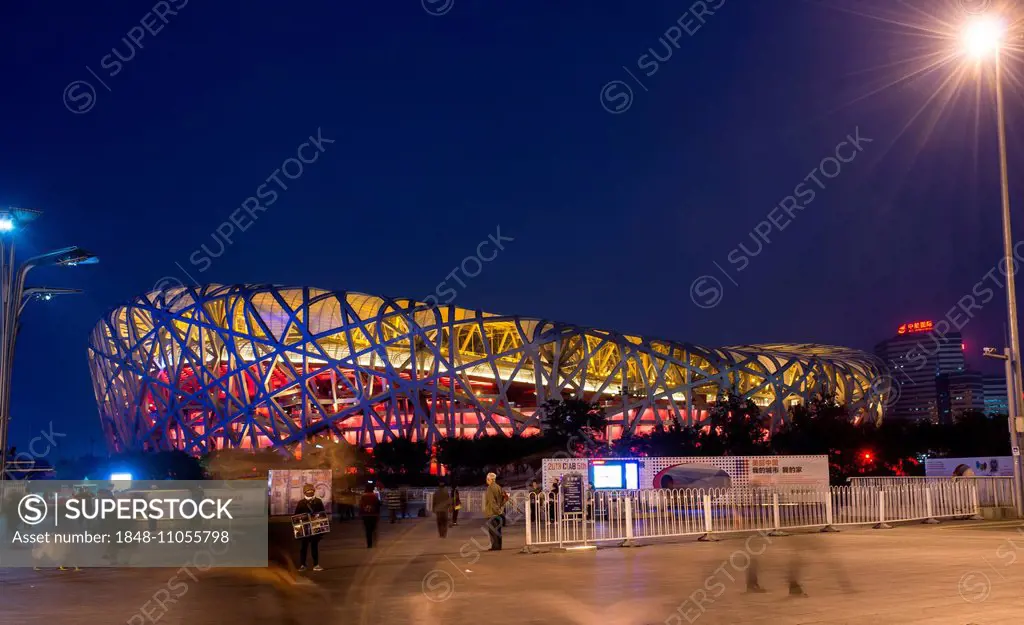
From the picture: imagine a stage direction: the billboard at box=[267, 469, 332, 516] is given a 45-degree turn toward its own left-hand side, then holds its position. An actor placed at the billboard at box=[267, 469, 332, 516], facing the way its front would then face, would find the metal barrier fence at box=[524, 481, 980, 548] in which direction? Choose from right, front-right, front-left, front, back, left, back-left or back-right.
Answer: front

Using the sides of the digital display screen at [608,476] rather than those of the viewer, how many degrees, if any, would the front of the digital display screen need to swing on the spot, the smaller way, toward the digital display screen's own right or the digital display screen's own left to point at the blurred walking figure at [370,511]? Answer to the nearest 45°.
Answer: approximately 45° to the digital display screen's own right

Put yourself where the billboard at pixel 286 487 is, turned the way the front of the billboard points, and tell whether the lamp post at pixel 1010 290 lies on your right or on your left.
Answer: on your left

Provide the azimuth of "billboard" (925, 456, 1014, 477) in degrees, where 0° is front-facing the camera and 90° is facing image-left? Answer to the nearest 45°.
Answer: approximately 0°

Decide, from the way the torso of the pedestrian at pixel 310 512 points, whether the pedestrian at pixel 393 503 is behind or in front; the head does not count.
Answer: behind

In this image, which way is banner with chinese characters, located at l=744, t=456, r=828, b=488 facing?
toward the camera

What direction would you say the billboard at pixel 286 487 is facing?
toward the camera

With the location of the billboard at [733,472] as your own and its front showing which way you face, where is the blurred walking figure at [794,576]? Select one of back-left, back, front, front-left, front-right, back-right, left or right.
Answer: front

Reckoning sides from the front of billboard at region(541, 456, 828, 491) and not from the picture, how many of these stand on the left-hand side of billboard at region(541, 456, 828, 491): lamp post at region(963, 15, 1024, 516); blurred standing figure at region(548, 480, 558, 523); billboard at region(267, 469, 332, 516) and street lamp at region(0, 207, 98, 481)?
1

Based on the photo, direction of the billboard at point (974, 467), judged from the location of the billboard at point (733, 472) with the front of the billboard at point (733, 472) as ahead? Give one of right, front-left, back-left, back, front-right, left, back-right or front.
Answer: back-left

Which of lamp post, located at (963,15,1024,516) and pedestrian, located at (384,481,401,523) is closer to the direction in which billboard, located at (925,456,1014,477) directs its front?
the lamp post

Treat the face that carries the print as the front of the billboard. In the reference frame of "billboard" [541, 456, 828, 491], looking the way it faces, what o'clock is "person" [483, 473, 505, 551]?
The person is roughly at 1 o'clock from the billboard.

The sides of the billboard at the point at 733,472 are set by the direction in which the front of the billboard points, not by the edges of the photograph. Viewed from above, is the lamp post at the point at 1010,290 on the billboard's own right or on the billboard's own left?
on the billboard's own left
